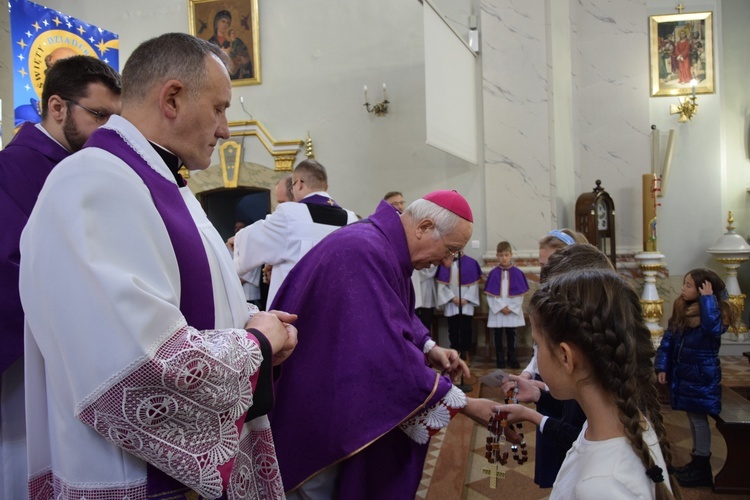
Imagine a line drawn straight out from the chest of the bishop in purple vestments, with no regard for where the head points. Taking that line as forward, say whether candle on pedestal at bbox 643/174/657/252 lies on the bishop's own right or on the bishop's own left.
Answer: on the bishop's own left

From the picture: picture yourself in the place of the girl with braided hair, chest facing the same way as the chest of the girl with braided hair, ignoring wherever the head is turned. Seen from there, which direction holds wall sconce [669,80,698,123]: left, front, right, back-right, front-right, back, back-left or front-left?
front-right

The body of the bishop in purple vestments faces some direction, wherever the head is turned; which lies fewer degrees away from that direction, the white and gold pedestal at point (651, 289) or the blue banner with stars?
the white and gold pedestal

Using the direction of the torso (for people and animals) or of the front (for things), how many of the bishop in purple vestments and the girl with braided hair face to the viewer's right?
1

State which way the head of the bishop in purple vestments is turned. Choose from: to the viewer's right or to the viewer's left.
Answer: to the viewer's right

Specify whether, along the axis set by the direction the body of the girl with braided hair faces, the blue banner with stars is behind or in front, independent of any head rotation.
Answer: in front

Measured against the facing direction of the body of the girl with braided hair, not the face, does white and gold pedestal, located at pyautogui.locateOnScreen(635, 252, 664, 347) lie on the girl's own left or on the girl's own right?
on the girl's own right

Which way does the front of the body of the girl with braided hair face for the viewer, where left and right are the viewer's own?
facing away from the viewer and to the left of the viewer

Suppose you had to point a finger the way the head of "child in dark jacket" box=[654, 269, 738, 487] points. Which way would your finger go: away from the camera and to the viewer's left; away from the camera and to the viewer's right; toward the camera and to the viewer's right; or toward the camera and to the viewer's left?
toward the camera and to the viewer's left
